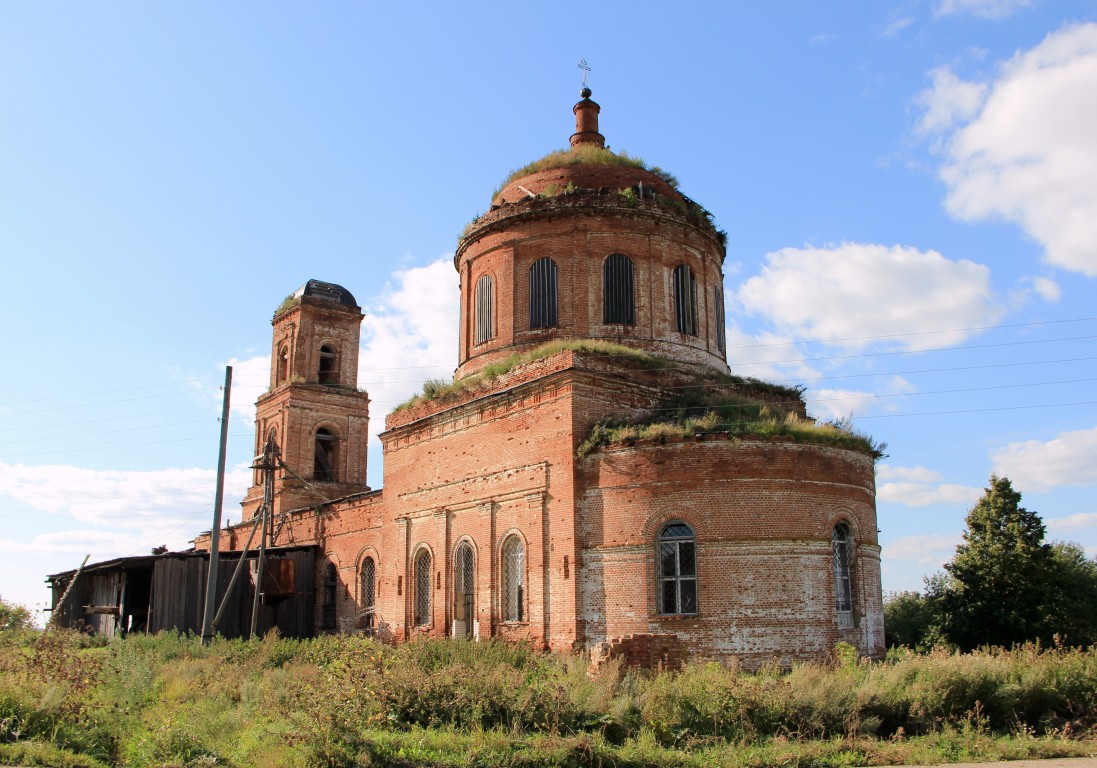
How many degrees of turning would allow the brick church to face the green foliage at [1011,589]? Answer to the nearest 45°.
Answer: approximately 90° to its right

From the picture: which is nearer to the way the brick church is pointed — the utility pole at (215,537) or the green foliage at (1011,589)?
the utility pole

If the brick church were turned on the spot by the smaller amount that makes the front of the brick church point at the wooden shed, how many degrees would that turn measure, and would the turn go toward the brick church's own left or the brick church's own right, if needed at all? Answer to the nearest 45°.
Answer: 0° — it already faces it

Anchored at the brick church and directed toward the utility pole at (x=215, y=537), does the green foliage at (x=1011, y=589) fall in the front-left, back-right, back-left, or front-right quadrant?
back-right

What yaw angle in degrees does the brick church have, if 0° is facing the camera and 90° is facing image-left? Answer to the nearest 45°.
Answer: approximately 135°

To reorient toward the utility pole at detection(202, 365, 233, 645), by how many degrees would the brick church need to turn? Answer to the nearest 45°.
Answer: approximately 45° to its left

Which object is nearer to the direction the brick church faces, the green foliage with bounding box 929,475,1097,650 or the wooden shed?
the wooden shed
